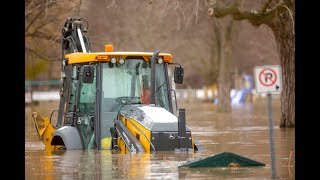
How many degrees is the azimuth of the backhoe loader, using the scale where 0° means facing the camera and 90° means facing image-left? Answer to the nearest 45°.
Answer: approximately 315°

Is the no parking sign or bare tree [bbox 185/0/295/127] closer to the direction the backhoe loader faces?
the no parking sign

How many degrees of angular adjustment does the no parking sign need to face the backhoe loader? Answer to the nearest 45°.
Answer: approximately 135° to its right

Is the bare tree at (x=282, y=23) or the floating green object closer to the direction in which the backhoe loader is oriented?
the floating green object

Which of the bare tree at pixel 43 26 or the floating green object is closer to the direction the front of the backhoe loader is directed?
the floating green object

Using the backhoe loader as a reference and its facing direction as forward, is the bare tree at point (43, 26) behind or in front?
behind

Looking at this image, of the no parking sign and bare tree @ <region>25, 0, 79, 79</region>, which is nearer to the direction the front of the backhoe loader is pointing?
the no parking sign

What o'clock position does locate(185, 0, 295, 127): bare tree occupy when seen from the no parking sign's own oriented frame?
The bare tree is roughly at 6 o'clock from the no parking sign.
